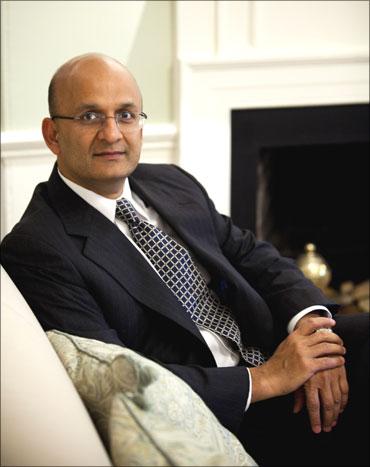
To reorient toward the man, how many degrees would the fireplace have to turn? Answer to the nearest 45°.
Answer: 0° — it already faces them

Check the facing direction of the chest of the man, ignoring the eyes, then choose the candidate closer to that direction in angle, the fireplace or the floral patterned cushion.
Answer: the floral patterned cushion

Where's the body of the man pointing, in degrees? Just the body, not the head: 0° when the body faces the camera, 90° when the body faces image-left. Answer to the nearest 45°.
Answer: approximately 315°

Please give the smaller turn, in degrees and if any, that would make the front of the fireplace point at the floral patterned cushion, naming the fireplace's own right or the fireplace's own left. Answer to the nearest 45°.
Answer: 0° — it already faces it

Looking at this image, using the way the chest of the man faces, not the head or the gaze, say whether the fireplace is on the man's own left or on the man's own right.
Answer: on the man's own left

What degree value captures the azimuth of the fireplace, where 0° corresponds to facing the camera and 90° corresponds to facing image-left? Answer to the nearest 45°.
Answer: approximately 0°
